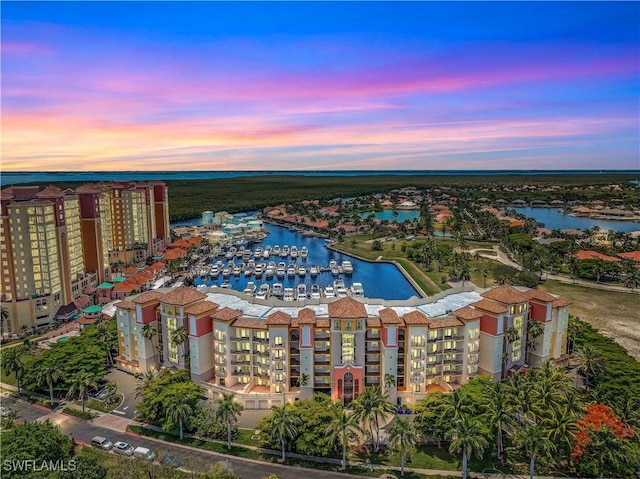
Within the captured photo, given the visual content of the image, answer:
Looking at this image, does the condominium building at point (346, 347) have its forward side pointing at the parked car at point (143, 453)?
no

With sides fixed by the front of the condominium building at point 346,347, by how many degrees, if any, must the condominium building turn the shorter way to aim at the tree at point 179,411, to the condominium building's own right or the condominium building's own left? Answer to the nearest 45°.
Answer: approximately 45° to the condominium building's own right

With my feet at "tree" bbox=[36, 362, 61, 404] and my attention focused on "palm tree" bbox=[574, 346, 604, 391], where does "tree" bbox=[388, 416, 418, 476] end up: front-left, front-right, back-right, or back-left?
front-right

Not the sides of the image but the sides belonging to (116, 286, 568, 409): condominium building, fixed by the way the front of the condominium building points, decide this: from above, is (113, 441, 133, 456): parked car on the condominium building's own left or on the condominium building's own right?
on the condominium building's own right

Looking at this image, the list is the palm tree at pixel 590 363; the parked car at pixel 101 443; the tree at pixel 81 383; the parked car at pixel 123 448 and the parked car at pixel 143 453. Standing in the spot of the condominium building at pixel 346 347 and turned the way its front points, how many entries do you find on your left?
1

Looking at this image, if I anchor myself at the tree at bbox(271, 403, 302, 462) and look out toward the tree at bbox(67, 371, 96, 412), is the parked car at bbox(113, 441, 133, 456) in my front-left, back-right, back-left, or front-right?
front-left

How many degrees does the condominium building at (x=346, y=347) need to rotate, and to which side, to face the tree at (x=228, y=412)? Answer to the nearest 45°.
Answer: approximately 45° to its right

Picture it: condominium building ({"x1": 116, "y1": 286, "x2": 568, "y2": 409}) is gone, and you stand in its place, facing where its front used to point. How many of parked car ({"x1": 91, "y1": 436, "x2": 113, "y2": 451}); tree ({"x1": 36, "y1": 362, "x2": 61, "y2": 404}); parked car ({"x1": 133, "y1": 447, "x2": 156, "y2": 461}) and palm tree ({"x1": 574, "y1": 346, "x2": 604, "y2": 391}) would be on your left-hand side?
1

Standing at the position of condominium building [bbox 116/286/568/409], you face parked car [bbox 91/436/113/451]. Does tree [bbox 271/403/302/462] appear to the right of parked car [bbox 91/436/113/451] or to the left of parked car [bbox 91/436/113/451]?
left

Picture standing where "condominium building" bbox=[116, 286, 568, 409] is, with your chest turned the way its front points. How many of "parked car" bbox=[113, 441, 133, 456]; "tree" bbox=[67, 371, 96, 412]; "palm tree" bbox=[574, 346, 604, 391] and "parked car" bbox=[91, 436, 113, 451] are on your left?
1

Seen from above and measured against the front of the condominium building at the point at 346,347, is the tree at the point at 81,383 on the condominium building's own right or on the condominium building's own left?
on the condominium building's own right

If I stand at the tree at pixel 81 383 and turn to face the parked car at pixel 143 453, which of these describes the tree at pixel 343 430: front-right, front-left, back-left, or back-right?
front-left

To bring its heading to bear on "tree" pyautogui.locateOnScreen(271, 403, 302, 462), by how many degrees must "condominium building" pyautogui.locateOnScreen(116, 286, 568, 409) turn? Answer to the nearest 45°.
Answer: approximately 45° to its right

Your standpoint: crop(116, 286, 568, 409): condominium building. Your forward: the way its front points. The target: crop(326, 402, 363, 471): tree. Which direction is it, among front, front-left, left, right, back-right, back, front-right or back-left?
front

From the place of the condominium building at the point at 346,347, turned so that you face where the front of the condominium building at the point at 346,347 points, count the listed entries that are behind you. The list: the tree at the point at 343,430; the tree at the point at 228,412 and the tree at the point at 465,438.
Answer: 0

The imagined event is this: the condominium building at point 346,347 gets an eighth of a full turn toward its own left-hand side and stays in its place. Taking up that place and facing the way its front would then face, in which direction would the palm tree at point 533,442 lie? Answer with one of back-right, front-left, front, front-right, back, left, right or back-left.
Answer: front

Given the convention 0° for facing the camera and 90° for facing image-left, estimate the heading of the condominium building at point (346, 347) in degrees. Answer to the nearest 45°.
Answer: approximately 0°

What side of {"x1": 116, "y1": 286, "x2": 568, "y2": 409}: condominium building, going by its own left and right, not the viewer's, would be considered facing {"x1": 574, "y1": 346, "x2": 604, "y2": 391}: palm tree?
left

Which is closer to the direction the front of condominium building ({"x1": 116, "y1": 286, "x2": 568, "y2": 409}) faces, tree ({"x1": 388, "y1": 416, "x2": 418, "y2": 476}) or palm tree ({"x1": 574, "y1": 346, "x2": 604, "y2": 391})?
the tree
